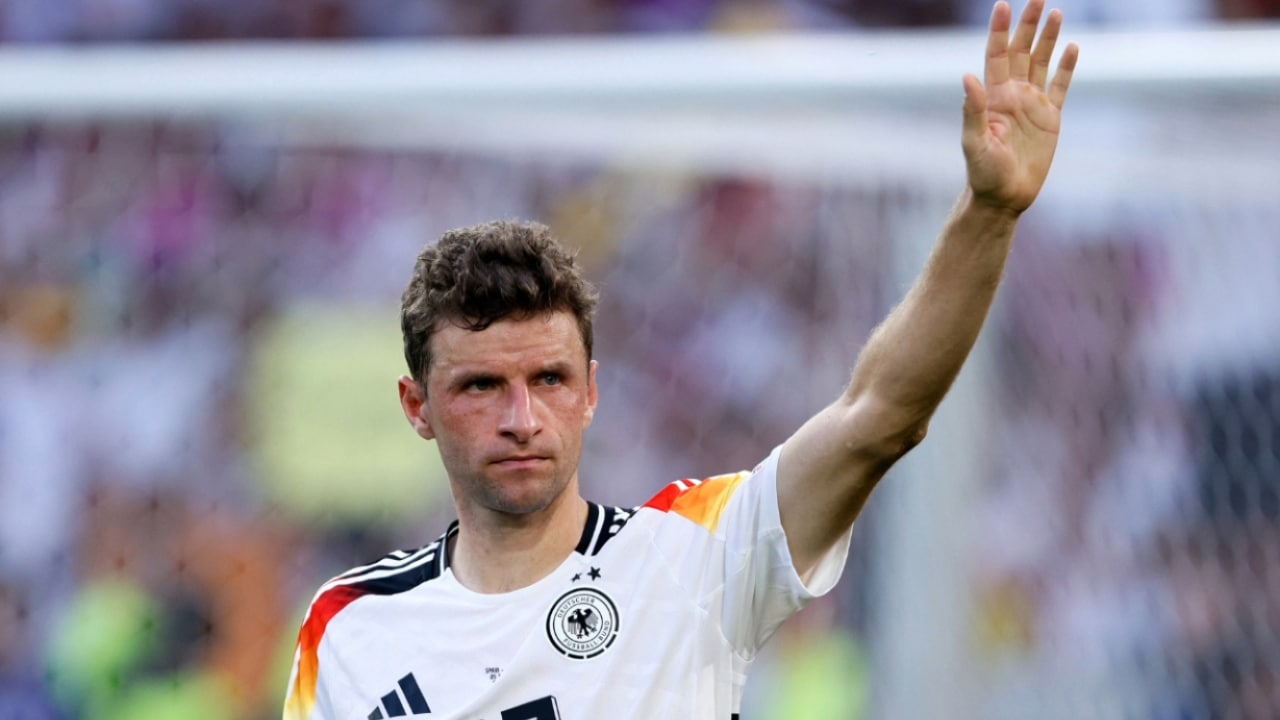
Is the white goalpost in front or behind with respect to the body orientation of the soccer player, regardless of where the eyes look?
behind

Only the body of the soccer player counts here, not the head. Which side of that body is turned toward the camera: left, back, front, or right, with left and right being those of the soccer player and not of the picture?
front
